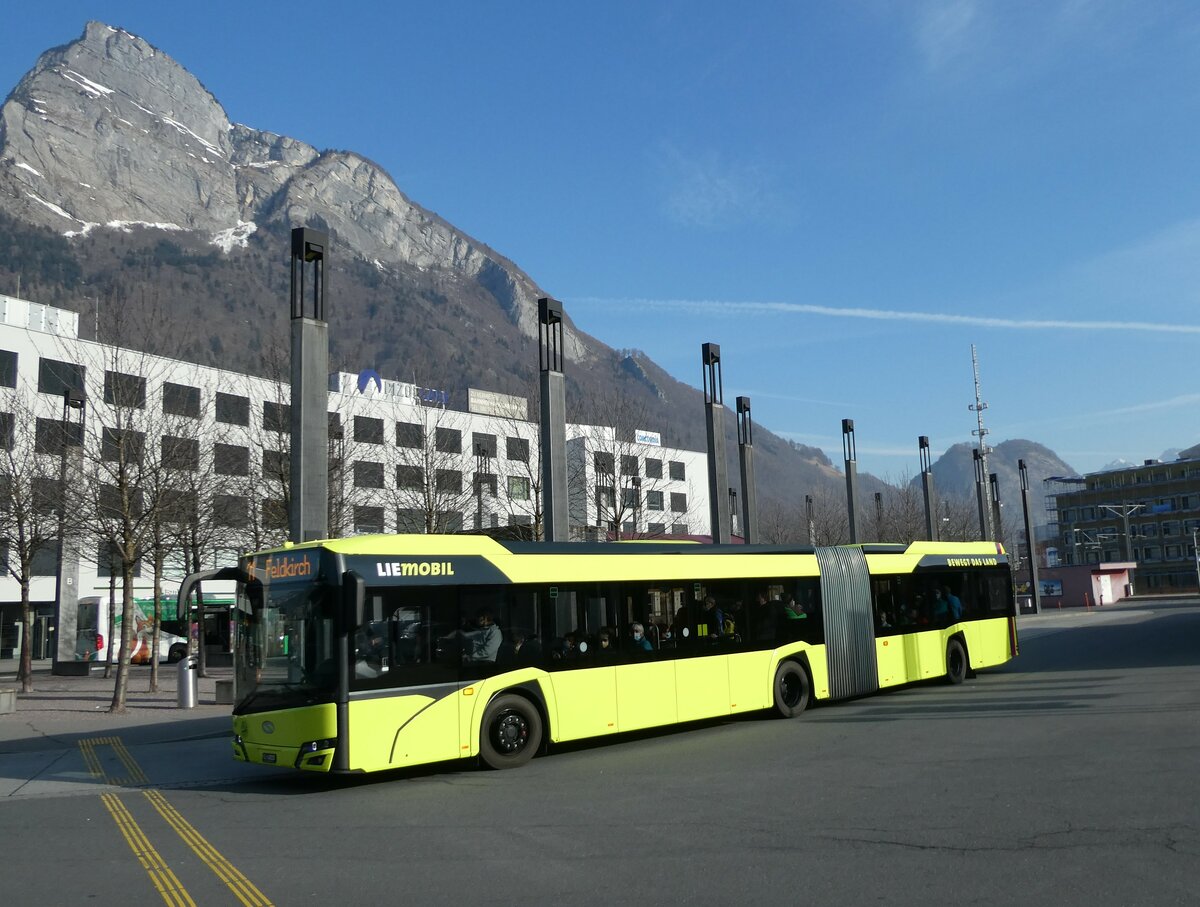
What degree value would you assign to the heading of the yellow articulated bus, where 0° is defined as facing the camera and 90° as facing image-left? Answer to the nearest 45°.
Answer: approximately 45°

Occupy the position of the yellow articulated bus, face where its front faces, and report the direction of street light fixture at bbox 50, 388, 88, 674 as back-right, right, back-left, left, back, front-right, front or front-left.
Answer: right
